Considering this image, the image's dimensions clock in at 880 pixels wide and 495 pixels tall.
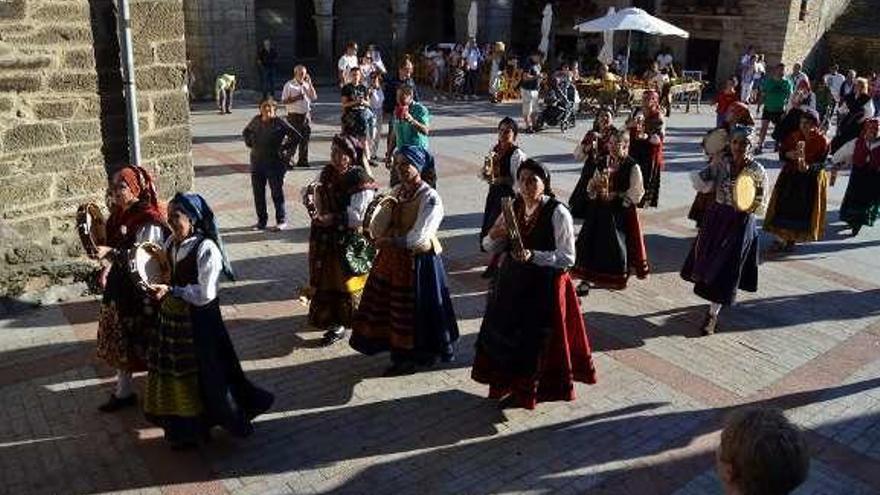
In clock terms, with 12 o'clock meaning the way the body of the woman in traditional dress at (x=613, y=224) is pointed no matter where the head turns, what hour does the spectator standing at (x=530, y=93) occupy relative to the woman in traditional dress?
The spectator standing is roughly at 4 o'clock from the woman in traditional dress.

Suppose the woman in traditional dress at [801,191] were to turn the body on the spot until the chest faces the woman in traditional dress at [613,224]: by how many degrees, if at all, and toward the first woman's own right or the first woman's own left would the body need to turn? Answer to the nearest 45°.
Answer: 0° — they already face them

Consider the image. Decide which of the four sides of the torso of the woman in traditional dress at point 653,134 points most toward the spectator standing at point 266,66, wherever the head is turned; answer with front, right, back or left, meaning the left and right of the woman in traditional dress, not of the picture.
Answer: right

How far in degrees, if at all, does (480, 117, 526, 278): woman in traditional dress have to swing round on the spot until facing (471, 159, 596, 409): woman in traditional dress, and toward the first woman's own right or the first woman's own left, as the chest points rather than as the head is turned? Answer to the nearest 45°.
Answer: approximately 45° to the first woman's own left

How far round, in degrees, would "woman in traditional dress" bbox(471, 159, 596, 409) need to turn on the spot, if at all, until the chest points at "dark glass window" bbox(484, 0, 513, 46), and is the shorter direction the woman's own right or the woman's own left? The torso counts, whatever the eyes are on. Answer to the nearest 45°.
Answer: approximately 135° to the woman's own right

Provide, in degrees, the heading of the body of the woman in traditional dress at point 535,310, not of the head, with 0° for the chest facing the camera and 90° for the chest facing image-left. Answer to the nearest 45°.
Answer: approximately 45°

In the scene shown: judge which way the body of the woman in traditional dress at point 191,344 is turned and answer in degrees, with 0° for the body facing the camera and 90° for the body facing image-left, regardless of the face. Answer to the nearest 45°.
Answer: approximately 45°

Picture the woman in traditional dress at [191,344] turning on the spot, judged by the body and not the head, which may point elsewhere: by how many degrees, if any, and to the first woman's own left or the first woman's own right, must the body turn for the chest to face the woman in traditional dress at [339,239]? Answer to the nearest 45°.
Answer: approximately 180°

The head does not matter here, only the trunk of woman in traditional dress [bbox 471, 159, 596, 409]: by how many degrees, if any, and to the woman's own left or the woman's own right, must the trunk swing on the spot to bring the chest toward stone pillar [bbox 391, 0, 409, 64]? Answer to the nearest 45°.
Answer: approximately 135° to the woman's own right
